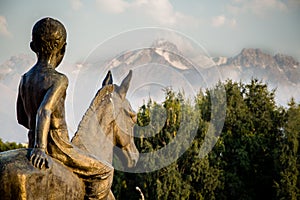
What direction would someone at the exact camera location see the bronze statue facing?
facing away from the viewer and to the right of the viewer
